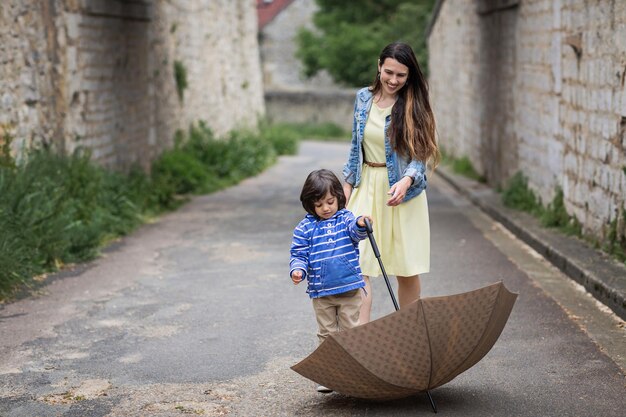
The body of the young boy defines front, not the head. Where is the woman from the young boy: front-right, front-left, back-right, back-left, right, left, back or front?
back-left

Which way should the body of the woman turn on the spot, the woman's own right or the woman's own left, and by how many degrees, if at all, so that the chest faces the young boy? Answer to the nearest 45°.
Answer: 0° — they already face them

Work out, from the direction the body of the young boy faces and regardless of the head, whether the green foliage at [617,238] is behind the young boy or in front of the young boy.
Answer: behind

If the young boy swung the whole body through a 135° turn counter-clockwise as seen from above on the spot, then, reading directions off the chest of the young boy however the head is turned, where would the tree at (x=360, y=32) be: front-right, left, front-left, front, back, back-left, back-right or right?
front-left

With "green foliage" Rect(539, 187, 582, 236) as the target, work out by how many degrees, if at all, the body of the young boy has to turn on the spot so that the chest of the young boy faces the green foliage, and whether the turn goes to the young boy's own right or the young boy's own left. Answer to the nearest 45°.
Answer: approximately 135° to the young boy's own left

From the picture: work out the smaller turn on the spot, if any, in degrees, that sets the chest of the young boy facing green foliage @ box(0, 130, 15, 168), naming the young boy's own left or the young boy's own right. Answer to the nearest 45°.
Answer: approximately 135° to the young boy's own right
